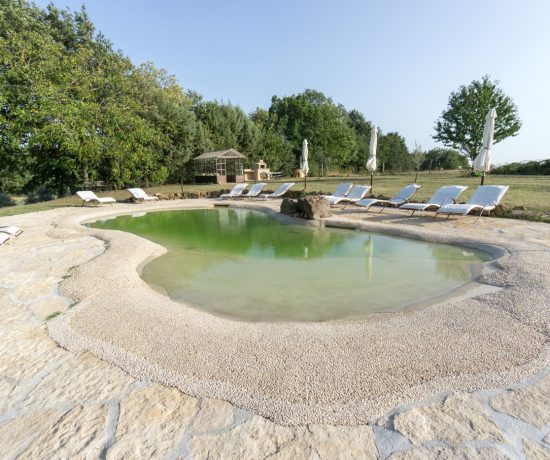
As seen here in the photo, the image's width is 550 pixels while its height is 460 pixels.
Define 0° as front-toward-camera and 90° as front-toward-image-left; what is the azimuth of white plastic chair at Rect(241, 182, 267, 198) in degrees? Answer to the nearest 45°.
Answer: approximately 45°

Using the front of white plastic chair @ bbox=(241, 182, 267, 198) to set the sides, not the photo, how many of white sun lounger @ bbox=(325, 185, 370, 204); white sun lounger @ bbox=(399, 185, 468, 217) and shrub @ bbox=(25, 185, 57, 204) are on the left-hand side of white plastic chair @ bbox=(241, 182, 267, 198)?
2

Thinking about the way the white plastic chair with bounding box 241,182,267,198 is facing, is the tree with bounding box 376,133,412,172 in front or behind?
behind

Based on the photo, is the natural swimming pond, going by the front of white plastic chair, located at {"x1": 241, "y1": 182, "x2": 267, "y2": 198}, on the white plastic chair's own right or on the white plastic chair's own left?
on the white plastic chair's own left

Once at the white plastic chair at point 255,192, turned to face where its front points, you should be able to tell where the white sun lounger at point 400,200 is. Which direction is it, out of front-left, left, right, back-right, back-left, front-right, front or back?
left

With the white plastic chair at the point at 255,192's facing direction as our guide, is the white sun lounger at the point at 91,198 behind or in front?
in front

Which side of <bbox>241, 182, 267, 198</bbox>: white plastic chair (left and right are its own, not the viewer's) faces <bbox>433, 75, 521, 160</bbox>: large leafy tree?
back

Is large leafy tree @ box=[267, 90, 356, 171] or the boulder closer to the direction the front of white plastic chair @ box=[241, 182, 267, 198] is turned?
the boulder

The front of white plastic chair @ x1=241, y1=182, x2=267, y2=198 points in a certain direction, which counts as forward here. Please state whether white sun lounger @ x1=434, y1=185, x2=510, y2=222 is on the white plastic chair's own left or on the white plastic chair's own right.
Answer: on the white plastic chair's own left

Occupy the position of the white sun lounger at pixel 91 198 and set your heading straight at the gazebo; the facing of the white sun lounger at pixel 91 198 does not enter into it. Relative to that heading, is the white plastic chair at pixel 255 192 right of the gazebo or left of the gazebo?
right

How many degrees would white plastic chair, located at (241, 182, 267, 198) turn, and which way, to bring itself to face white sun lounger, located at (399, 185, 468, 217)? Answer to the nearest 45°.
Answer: approximately 90° to its left

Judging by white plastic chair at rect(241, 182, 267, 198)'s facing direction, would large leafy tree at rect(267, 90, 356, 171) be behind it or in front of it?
behind

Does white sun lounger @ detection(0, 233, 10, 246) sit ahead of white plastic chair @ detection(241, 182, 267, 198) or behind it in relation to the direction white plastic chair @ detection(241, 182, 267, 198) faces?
ahead

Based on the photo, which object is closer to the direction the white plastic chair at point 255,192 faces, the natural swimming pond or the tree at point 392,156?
the natural swimming pond

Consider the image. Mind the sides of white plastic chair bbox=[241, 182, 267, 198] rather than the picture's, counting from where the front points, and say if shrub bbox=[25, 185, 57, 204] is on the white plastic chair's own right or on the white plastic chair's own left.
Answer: on the white plastic chair's own right

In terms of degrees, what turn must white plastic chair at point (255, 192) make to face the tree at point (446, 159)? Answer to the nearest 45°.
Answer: approximately 180°
